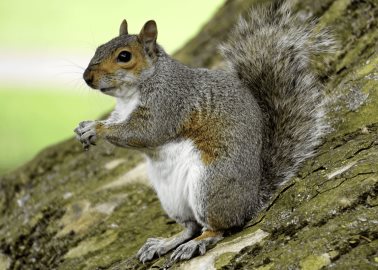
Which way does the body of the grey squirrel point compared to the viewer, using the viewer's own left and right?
facing to the left of the viewer
